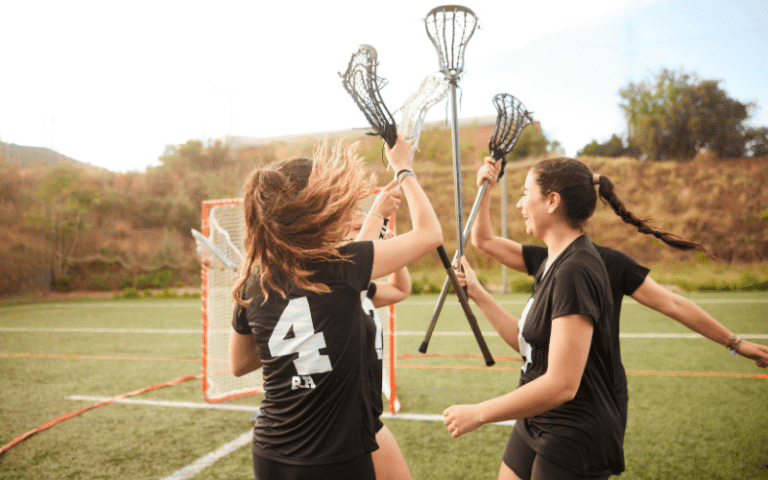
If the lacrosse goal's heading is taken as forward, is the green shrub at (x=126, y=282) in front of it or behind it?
behind

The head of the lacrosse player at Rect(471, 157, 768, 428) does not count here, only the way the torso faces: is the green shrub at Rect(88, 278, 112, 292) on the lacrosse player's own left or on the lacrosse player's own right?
on the lacrosse player's own right

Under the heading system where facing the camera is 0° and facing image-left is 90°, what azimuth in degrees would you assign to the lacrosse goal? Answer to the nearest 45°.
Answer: approximately 0°

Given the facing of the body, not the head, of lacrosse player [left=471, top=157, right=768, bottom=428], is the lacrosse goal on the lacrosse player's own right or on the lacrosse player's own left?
on the lacrosse player's own right

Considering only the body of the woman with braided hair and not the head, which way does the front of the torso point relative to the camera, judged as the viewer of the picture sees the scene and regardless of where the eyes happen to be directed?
to the viewer's left

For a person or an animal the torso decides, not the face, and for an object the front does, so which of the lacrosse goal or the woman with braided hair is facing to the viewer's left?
the woman with braided hair

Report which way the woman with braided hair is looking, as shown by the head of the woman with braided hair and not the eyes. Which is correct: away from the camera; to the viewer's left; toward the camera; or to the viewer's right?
to the viewer's left

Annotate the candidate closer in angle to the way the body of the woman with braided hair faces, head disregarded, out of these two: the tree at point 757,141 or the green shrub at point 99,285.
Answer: the green shrub
